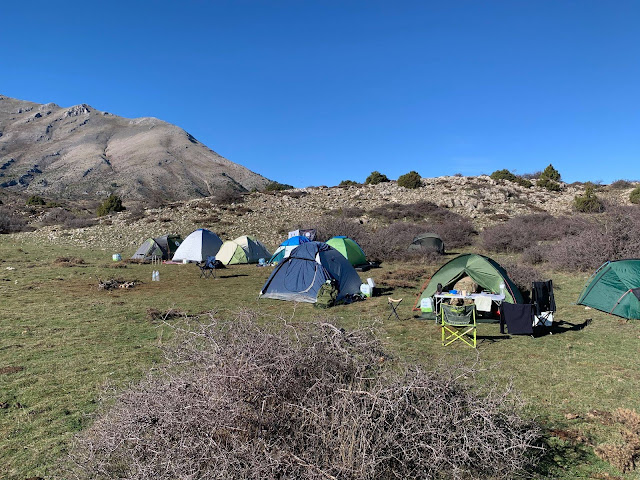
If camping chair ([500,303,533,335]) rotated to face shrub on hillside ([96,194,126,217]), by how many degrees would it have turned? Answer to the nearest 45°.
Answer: approximately 45° to its left

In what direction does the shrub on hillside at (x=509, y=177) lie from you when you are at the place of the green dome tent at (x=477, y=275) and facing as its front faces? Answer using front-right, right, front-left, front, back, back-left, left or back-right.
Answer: back

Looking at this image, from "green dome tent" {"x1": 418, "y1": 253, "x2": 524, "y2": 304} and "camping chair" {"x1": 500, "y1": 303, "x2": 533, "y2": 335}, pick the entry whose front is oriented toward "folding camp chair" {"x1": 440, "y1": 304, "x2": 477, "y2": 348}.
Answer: the green dome tent

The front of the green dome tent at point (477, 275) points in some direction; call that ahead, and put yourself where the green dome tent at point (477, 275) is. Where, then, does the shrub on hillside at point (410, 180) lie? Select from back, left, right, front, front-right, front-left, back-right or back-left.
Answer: back

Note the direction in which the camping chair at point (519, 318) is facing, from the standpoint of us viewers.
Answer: facing away from the viewer

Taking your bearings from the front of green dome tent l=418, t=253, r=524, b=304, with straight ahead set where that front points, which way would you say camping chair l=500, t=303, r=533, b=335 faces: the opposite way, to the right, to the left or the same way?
the opposite way

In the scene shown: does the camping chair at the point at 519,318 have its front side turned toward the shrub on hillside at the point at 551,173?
yes
